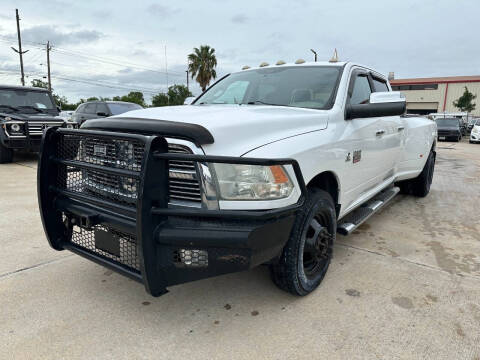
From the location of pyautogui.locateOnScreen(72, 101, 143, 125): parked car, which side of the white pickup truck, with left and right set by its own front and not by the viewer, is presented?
right

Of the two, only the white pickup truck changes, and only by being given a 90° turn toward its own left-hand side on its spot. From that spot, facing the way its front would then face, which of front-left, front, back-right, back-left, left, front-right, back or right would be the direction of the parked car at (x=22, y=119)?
back

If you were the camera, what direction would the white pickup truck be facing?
facing the viewer and to the left of the viewer

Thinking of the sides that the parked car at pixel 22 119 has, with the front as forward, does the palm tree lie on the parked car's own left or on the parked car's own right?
on the parked car's own left

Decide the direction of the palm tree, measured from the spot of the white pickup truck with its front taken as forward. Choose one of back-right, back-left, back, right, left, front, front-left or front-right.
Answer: back-right

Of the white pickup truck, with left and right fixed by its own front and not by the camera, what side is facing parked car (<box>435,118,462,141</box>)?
back
